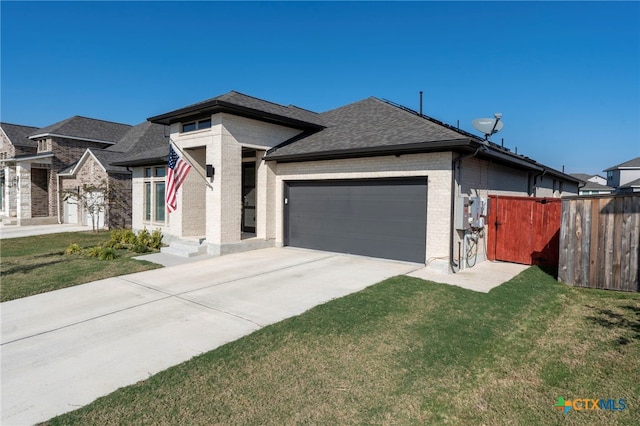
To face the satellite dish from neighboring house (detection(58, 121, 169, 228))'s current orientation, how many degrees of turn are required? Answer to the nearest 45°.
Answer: approximately 90° to its left

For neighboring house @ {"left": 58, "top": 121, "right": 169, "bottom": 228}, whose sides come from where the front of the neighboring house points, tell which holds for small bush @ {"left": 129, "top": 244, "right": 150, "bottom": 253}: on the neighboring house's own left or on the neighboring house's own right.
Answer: on the neighboring house's own left

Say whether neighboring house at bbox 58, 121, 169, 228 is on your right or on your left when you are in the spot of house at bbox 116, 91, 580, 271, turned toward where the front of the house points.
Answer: on your right

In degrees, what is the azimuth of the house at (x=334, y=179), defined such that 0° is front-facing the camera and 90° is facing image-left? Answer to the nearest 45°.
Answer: approximately 45°

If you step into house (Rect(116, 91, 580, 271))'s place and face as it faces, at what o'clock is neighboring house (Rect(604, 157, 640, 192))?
The neighboring house is roughly at 6 o'clock from the house.

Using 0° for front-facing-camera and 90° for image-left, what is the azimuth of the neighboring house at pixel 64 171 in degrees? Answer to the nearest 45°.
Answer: approximately 45°

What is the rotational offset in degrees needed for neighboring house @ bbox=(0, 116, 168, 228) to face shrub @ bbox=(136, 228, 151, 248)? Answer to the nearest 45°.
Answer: approximately 45° to its left
